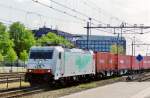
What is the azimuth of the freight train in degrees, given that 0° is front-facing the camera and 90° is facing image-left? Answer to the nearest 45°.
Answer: approximately 45°
